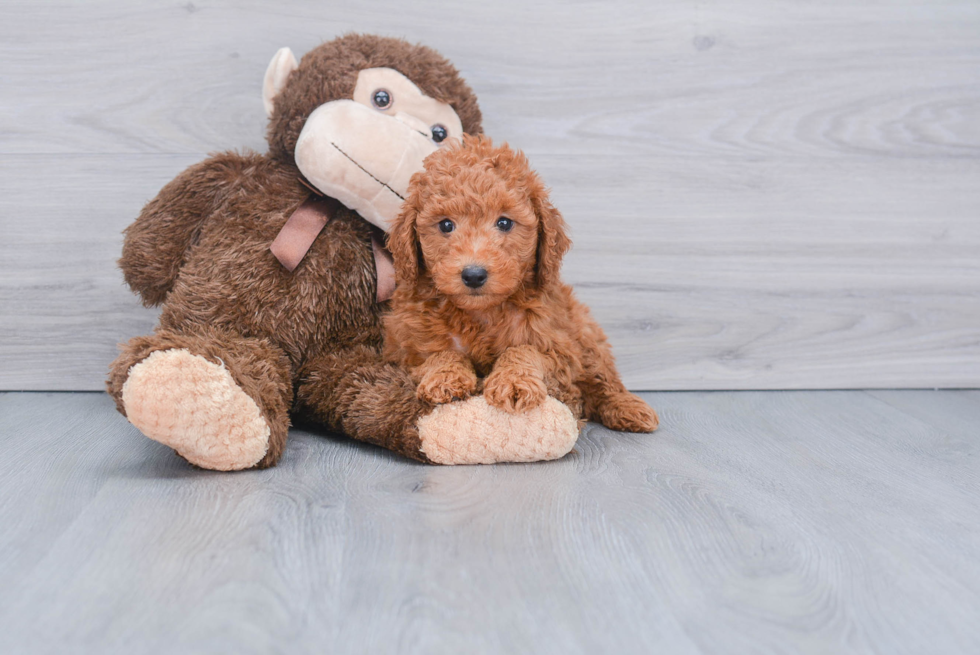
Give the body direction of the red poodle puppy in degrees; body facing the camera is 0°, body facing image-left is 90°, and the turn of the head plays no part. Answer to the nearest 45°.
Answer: approximately 0°
